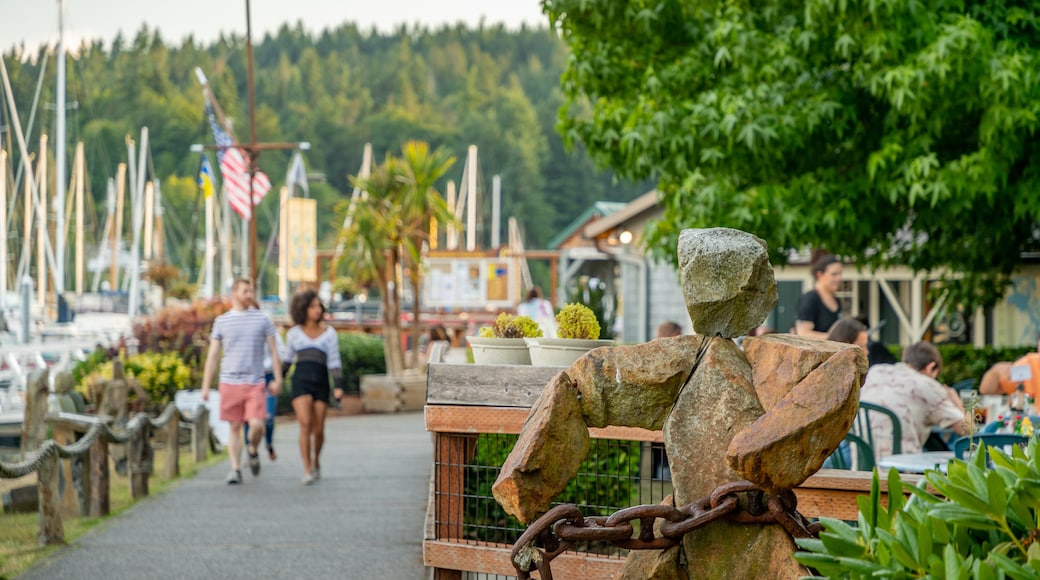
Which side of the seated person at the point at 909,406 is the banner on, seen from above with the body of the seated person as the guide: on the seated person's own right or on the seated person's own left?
on the seated person's own left

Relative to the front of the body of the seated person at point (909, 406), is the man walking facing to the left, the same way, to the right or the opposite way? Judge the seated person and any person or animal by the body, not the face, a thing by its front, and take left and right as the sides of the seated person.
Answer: to the right

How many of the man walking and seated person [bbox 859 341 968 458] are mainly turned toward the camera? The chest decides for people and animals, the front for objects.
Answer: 1

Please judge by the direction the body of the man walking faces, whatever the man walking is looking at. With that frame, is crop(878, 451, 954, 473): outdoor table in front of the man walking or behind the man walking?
in front

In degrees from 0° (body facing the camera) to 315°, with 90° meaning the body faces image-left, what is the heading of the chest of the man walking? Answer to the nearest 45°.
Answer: approximately 0°

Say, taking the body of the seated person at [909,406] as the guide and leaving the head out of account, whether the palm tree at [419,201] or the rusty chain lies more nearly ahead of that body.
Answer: the palm tree

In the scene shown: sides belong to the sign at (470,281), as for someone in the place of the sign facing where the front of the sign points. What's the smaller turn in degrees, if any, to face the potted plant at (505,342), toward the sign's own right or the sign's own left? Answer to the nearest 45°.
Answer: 0° — it already faces it

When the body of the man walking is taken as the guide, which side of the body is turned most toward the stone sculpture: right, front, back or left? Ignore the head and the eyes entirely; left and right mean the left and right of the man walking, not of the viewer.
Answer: front

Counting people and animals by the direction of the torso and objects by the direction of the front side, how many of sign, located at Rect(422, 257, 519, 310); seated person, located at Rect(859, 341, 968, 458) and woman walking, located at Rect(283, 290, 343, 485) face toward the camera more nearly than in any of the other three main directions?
2

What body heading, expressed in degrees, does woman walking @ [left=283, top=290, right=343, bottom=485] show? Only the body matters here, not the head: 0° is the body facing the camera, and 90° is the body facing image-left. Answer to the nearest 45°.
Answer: approximately 0°

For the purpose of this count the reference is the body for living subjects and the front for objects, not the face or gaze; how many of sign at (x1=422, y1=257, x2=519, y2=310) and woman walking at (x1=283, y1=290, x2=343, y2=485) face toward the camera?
2
